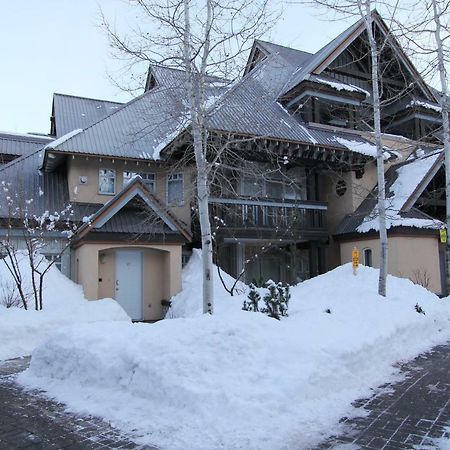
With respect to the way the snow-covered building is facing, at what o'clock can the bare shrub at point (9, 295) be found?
The bare shrub is roughly at 2 o'clock from the snow-covered building.

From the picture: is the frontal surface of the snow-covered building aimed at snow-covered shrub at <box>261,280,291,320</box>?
yes

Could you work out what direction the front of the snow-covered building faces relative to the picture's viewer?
facing the viewer

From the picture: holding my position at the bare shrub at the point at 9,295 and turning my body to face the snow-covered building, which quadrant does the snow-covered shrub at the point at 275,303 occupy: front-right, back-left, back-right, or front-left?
front-right
